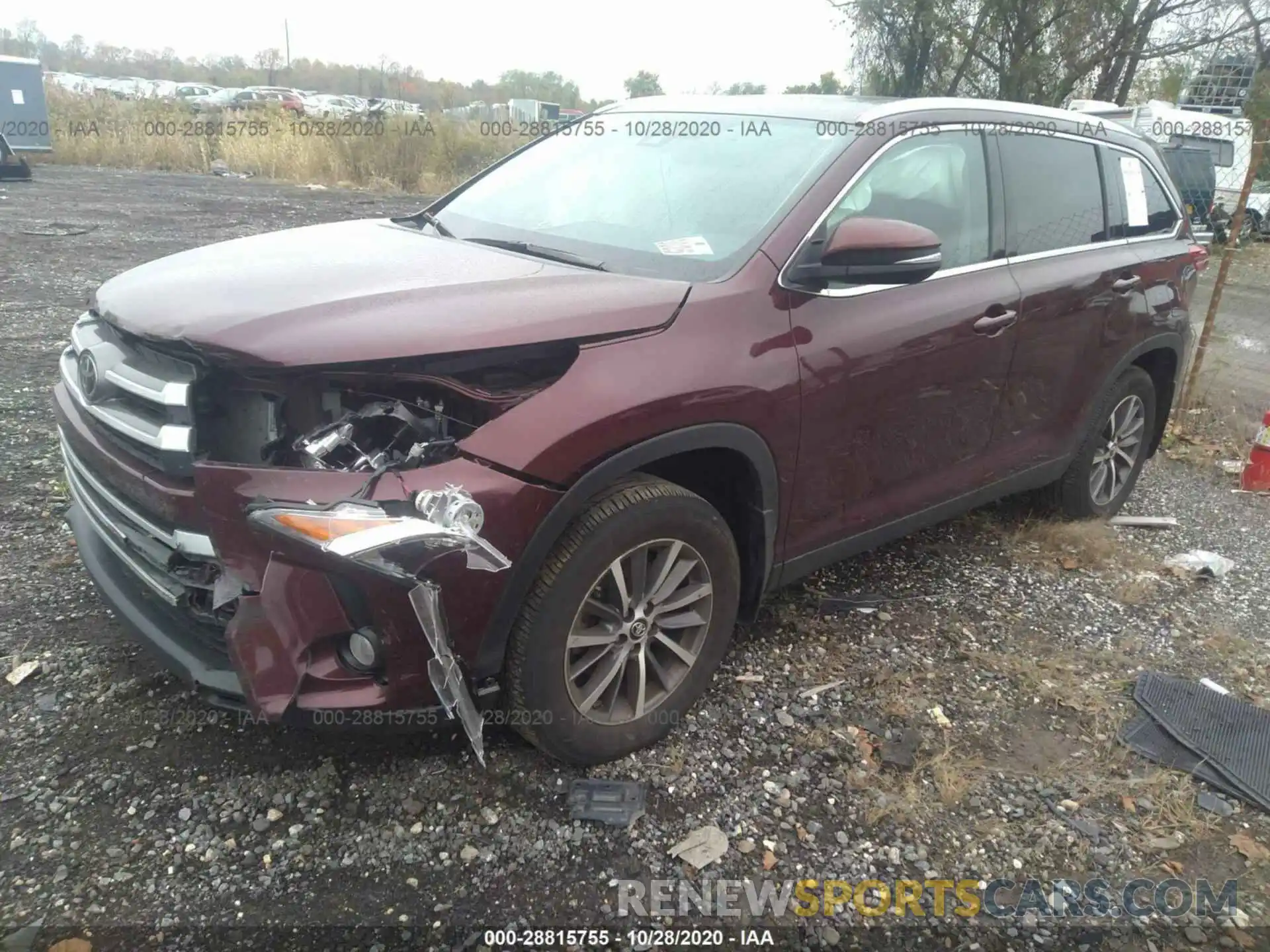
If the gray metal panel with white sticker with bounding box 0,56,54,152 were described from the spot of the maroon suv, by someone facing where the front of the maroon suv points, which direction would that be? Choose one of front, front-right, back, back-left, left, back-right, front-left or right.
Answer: right

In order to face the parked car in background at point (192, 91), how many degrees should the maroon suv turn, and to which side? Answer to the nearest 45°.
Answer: approximately 90° to its right

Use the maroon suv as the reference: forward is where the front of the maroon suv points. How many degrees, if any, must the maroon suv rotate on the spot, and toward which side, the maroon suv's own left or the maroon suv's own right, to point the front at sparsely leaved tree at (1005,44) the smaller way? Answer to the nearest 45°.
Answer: approximately 135° to the maroon suv's own right

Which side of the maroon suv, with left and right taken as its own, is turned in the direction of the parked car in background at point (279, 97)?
right

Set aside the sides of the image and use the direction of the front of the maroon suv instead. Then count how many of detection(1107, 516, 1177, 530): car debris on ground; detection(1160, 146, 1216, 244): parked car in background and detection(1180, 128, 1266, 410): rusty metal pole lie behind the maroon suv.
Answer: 3

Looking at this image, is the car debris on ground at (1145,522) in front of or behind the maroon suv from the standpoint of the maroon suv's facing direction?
behind

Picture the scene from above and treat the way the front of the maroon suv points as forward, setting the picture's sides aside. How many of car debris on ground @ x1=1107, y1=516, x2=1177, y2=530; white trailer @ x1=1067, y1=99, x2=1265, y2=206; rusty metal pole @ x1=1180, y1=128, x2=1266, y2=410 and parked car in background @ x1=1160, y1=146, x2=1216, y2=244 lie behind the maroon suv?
4

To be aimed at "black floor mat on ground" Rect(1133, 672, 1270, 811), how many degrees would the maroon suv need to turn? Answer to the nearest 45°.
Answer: approximately 135° to its left

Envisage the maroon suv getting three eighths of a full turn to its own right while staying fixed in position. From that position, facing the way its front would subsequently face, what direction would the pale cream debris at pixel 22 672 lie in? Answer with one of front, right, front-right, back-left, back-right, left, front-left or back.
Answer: left

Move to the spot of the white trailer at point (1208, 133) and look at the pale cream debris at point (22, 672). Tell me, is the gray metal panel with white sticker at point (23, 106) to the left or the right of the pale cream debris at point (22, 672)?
right

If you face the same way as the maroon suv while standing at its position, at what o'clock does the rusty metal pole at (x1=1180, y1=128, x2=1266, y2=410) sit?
The rusty metal pole is roughly at 6 o'clock from the maroon suv.

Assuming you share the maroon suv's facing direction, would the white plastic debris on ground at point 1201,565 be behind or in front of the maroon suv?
behind

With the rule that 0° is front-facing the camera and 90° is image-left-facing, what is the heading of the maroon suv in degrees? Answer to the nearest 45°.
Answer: approximately 45°

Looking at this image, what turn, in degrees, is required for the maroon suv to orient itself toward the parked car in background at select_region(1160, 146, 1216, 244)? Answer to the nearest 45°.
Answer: approximately 180°
